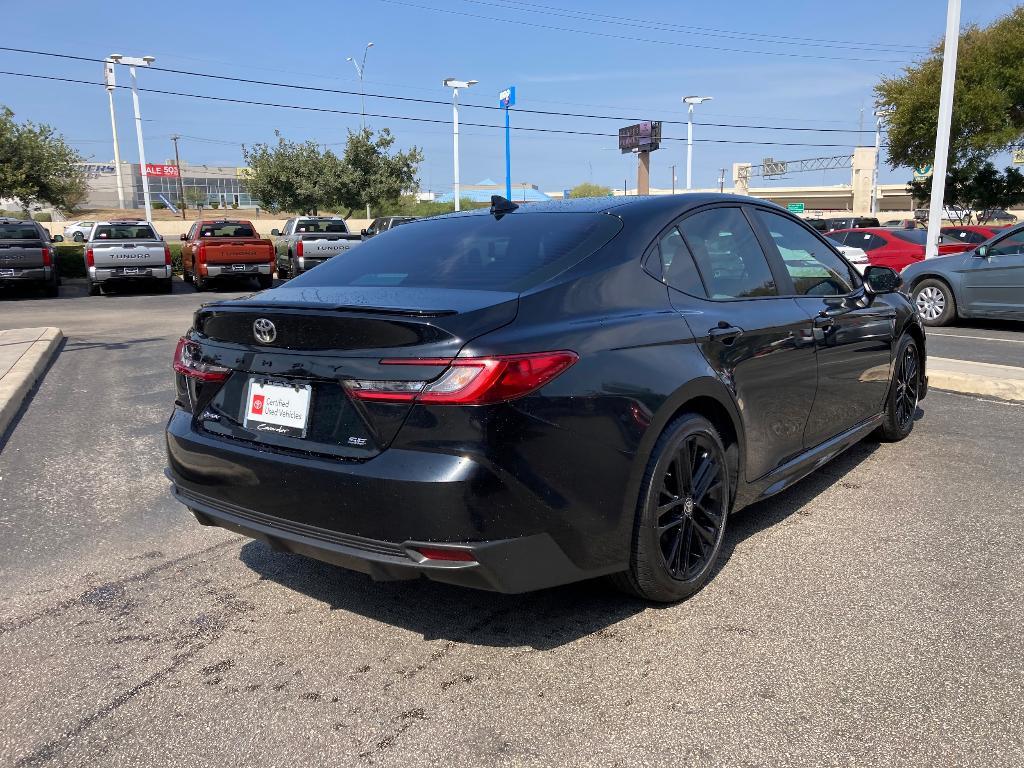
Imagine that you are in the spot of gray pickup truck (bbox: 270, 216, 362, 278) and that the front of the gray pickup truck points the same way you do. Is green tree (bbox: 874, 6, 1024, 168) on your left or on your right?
on your right

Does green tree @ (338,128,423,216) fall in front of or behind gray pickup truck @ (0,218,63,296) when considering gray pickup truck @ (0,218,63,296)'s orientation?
in front

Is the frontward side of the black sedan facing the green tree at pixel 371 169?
no

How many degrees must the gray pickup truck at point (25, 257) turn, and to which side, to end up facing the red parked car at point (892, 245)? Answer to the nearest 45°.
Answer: approximately 135° to its right

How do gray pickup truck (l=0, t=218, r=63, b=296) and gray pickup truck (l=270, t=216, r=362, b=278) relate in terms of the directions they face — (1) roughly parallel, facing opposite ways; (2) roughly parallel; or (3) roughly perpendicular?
roughly parallel

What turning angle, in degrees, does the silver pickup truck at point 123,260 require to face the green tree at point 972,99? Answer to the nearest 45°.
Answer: approximately 90° to its right

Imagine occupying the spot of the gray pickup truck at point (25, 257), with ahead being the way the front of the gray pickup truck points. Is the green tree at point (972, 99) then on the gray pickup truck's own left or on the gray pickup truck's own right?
on the gray pickup truck's own right

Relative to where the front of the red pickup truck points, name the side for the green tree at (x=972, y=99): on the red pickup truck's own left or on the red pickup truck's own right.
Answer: on the red pickup truck's own right

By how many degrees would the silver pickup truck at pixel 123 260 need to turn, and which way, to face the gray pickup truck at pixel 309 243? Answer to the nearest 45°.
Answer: approximately 90° to its right

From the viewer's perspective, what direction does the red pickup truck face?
away from the camera

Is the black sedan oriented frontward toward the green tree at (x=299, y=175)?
no

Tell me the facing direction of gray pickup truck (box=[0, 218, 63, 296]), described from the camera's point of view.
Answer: facing away from the viewer

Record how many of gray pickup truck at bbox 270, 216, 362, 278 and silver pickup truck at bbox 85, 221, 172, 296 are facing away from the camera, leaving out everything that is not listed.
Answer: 2

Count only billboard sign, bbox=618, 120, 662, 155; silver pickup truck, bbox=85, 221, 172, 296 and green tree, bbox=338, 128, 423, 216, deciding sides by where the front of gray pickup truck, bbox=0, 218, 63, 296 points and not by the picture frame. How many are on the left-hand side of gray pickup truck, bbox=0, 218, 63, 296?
0

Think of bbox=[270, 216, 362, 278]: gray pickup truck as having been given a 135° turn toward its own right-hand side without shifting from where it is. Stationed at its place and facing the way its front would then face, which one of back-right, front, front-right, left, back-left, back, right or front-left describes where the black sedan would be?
front-right

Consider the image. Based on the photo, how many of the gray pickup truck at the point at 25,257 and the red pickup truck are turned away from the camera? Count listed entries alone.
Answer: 2

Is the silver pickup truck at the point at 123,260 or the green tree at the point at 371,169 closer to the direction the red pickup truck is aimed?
the green tree

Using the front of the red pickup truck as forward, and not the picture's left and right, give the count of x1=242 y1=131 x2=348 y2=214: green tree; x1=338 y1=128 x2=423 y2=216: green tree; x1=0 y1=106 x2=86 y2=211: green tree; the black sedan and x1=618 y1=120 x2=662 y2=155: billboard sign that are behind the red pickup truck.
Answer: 1

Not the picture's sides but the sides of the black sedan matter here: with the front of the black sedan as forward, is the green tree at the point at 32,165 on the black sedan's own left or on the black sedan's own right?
on the black sedan's own left

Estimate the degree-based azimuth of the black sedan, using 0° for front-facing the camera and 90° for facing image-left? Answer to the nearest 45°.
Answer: approximately 225°

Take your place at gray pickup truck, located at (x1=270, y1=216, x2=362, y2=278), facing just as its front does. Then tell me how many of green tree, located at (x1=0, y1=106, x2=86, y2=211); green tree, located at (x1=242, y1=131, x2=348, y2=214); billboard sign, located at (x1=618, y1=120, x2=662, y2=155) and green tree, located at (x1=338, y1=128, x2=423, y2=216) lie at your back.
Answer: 0
